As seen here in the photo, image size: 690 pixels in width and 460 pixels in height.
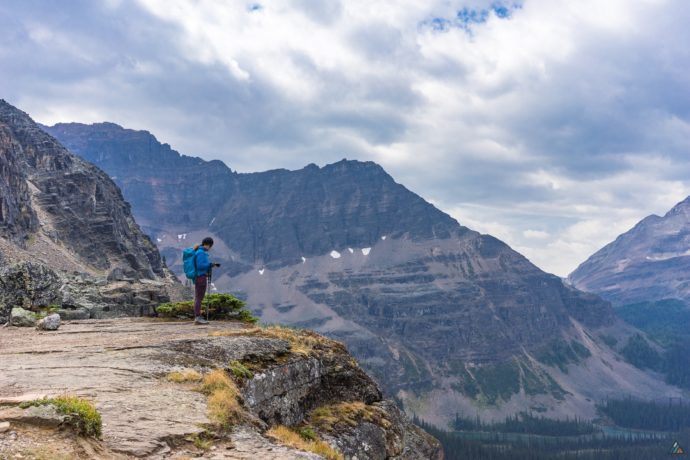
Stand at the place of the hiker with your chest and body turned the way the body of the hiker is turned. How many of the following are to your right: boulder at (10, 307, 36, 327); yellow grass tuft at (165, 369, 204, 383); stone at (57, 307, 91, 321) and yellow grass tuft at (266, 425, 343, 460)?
2

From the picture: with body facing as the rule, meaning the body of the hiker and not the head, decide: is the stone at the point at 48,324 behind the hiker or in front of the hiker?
behind

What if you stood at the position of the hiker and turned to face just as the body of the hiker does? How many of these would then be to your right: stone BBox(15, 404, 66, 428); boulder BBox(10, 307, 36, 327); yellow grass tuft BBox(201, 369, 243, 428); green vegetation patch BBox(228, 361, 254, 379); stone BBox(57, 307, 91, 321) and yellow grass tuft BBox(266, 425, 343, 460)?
4

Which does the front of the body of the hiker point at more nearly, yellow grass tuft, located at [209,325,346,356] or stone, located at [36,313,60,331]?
the yellow grass tuft

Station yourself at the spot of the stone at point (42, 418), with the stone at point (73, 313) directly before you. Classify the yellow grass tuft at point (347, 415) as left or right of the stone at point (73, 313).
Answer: right

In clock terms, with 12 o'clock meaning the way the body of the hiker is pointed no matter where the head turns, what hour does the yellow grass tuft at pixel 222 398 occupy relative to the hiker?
The yellow grass tuft is roughly at 3 o'clock from the hiker.

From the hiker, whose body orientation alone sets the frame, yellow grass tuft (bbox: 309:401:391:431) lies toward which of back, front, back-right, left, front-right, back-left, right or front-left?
front-right

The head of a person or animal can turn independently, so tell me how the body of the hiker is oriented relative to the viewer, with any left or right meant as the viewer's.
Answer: facing to the right of the viewer

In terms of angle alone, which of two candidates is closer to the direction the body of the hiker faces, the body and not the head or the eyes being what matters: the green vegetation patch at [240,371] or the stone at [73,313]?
the green vegetation patch

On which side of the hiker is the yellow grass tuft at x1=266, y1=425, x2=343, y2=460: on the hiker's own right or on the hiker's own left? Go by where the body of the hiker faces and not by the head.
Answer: on the hiker's own right

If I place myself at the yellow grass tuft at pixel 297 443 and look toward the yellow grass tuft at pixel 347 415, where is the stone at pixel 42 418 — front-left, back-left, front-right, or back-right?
back-left
